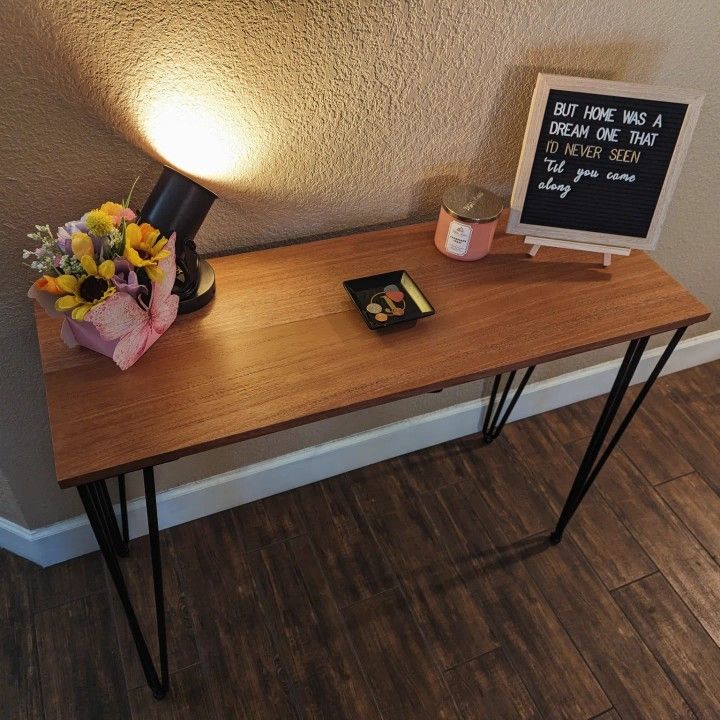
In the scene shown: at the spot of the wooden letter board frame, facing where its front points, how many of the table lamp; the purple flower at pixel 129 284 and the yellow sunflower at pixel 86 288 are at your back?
0

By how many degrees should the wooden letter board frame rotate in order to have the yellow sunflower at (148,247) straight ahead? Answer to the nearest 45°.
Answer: approximately 45° to its right

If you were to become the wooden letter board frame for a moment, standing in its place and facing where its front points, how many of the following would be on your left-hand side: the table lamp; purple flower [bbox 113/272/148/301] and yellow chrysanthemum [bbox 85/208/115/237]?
0

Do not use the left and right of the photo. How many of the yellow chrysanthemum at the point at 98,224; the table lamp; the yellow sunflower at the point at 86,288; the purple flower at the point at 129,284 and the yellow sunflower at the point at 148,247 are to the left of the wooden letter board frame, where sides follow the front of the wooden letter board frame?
0

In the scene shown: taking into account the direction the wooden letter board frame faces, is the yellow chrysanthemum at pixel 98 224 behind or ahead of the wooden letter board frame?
ahead

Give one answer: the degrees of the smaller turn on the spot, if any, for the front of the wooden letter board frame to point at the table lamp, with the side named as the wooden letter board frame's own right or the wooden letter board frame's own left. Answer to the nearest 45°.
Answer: approximately 45° to the wooden letter board frame's own right

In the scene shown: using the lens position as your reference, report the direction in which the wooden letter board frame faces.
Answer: facing the viewer

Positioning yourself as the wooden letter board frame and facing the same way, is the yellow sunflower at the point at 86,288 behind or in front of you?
in front

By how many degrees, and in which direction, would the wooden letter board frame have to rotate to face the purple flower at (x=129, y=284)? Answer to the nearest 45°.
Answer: approximately 45° to its right

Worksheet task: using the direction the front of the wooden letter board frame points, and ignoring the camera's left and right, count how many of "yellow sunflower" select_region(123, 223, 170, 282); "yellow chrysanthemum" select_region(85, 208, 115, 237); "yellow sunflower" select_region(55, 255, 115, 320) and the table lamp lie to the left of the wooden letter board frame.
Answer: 0
